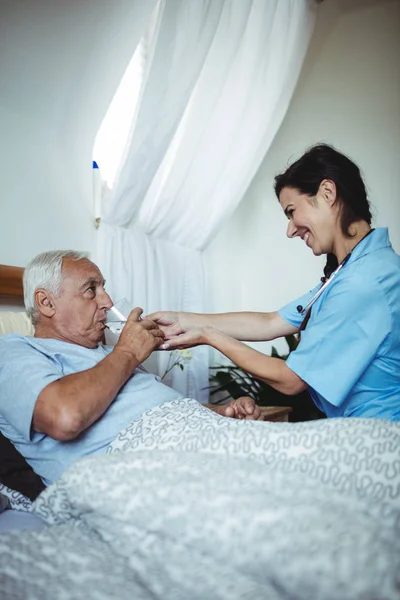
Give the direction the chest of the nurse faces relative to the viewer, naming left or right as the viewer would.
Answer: facing to the left of the viewer

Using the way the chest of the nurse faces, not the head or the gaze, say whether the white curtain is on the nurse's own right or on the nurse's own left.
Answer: on the nurse's own right

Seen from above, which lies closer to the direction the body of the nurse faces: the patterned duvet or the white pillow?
the white pillow

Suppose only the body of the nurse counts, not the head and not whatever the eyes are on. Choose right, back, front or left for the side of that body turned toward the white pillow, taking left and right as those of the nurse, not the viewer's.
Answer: front

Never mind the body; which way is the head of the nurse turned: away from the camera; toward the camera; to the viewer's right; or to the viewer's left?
to the viewer's left

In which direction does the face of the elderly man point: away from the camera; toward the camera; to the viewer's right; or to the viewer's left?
to the viewer's right
